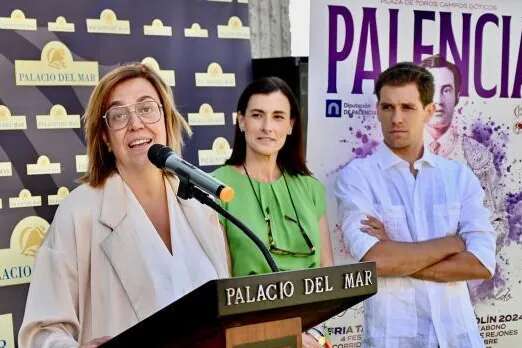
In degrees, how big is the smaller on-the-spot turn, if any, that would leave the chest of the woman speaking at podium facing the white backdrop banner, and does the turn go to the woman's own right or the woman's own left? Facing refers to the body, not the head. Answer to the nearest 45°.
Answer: approximately 90° to the woman's own left

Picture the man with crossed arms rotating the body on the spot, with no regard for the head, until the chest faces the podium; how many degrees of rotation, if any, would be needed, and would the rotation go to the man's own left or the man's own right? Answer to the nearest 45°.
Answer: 0° — they already face it

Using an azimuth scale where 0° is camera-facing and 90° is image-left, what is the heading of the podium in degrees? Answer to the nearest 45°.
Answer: approximately 315°

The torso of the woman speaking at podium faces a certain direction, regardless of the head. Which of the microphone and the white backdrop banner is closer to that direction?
the microphone

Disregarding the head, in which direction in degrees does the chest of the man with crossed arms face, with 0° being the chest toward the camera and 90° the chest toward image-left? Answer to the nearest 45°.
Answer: approximately 0°

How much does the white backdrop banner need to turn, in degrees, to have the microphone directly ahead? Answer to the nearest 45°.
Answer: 0° — it already faces it

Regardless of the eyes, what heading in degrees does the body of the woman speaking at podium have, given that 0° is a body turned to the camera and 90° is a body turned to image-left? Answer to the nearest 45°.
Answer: approximately 315°

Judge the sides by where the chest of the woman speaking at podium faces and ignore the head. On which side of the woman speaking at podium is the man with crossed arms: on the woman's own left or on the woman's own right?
on the woman's own left
